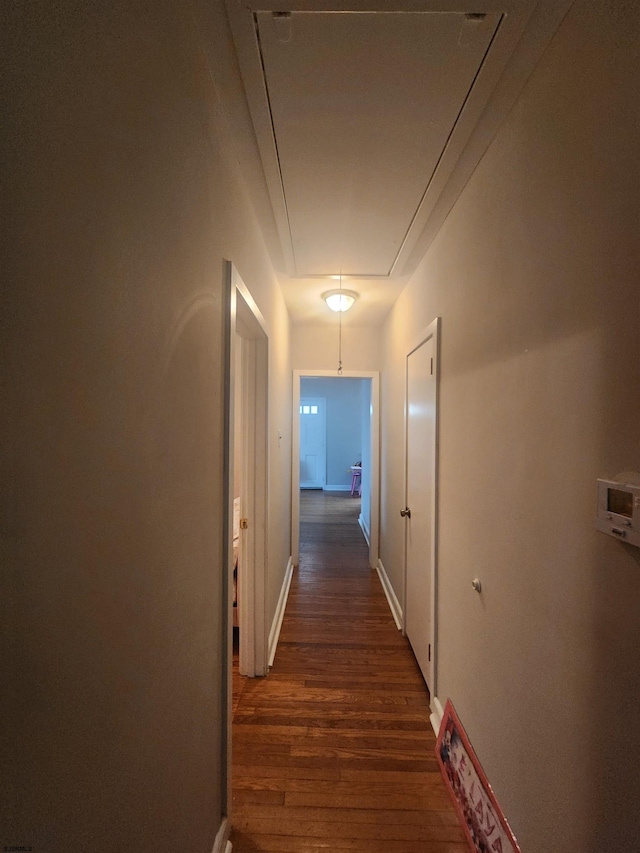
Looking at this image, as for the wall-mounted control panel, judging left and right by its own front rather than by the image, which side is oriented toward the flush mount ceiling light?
right

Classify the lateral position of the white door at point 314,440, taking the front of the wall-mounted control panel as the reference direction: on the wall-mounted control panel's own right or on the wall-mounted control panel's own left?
on the wall-mounted control panel's own right

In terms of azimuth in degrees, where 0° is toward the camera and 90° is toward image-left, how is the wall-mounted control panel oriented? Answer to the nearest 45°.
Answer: approximately 45°

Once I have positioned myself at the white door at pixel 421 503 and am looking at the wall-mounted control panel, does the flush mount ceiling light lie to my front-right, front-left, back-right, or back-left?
back-right

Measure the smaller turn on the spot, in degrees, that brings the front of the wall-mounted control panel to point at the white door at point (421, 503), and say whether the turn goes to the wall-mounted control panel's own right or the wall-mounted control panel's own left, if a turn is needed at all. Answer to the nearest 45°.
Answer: approximately 90° to the wall-mounted control panel's own right
